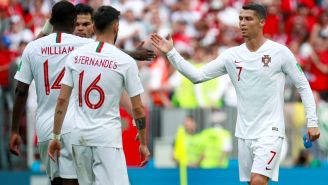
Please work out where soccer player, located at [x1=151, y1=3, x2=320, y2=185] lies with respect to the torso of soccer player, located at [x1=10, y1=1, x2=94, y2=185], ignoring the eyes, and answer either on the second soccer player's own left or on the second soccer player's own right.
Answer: on the second soccer player's own right

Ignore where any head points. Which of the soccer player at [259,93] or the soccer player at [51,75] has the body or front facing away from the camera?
the soccer player at [51,75]

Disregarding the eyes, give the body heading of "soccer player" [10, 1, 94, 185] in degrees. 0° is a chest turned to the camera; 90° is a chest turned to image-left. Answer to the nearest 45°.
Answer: approximately 180°

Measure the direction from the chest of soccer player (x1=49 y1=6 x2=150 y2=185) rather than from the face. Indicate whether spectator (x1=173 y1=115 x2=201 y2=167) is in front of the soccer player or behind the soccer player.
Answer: in front

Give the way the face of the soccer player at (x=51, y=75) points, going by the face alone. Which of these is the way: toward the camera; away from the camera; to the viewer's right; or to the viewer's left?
away from the camera

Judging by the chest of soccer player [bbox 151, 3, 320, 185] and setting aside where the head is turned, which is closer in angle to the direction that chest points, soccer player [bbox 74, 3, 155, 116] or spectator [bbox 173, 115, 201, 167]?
the soccer player

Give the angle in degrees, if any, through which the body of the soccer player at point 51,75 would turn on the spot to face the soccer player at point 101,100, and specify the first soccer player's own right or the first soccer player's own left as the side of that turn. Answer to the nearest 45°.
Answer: approximately 135° to the first soccer player's own right

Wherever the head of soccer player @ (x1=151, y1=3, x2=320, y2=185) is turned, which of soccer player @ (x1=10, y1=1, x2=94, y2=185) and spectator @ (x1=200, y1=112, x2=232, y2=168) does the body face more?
the soccer player

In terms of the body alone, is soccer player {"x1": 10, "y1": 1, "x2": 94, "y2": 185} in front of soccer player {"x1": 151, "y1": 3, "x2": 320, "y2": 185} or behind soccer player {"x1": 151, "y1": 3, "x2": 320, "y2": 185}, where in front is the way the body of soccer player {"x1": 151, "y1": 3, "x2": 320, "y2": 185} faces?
in front

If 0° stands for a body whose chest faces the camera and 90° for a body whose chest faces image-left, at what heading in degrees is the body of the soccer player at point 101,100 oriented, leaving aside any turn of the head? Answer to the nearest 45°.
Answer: approximately 225°

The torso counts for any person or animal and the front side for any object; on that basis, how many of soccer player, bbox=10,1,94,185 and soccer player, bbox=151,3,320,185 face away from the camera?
1
